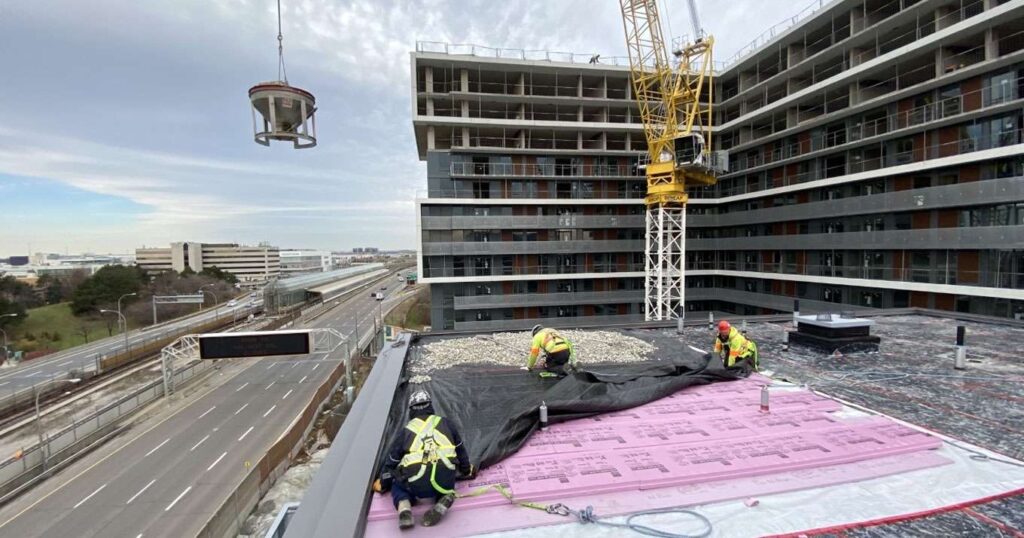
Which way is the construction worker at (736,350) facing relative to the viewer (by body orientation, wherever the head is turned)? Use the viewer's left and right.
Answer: facing the viewer and to the left of the viewer

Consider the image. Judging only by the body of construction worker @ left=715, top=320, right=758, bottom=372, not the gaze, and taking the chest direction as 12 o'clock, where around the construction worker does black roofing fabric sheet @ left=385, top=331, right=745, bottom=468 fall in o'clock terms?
The black roofing fabric sheet is roughly at 12 o'clock from the construction worker.

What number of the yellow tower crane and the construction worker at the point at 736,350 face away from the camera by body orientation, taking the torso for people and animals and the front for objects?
0

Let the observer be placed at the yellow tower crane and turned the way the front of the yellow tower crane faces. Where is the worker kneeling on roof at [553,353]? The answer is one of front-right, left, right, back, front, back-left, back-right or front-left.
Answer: front-left

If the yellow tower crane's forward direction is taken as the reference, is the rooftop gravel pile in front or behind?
in front

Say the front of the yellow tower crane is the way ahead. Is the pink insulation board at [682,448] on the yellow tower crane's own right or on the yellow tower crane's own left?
on the yellow tower crane's own left

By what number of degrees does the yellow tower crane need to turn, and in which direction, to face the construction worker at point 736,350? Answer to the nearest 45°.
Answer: approximately 45° to its left

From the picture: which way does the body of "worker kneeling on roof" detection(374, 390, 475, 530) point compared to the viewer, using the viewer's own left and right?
facing away from the viewer

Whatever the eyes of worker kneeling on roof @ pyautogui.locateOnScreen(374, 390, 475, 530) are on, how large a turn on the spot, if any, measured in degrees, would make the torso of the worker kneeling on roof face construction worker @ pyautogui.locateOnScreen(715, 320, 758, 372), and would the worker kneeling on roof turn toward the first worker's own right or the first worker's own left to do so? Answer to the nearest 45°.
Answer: approximately 45° to the first worker's own right

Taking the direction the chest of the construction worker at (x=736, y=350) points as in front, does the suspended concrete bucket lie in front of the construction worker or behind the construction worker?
in front

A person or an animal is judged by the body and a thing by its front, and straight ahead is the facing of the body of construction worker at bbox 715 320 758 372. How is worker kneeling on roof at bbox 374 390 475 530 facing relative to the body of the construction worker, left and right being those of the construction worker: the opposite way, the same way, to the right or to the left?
to the right

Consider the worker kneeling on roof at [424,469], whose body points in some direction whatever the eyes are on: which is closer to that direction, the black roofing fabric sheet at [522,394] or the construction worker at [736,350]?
the black roofing fabric sheet

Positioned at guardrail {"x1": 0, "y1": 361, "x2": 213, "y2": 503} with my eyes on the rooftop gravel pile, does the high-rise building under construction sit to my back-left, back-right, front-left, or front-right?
front-left

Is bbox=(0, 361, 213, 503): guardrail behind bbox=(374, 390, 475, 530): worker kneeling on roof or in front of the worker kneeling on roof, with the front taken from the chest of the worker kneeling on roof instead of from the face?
in front
